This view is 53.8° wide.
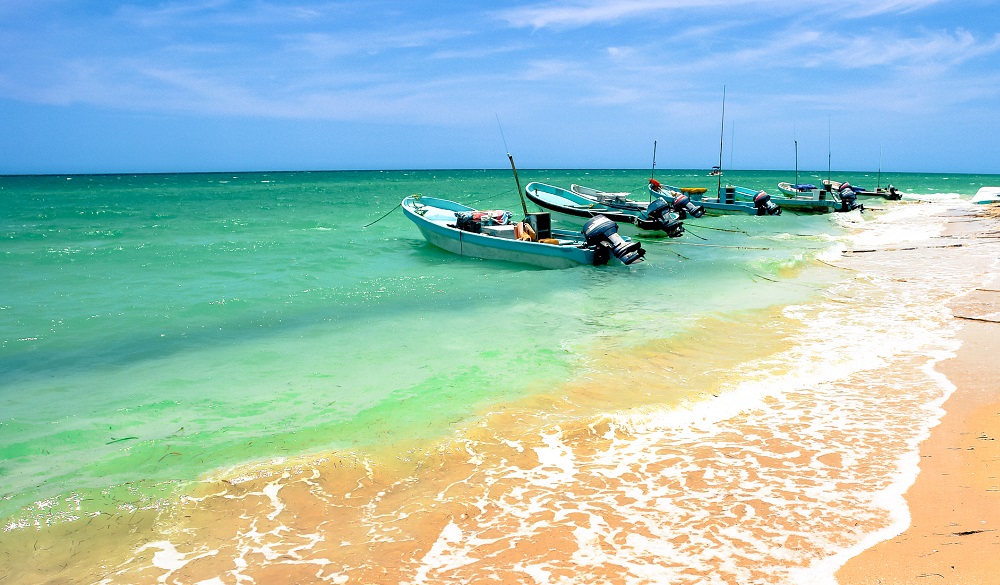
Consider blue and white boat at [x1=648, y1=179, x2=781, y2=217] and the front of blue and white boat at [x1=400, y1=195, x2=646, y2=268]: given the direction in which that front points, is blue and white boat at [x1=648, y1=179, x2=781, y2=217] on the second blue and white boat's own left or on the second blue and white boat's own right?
on the second blue and white boat's own right

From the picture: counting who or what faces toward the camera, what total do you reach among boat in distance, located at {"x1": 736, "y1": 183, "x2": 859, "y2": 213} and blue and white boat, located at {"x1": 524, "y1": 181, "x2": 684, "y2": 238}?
0

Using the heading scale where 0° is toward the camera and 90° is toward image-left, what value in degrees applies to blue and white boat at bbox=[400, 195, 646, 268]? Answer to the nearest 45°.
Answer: approximately 135°

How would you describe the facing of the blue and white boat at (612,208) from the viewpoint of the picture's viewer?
facing away from the viewer and to the left of the viewer

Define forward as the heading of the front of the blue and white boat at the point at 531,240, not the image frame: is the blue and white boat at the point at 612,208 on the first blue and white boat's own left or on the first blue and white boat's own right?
on the first blue and white boat's own right

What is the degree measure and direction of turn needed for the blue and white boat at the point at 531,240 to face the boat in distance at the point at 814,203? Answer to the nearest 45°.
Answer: approximately 90° to its right

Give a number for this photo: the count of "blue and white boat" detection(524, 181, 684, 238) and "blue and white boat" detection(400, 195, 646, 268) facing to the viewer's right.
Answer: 0

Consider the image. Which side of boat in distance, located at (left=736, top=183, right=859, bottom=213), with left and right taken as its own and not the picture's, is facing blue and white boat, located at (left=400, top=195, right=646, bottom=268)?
left

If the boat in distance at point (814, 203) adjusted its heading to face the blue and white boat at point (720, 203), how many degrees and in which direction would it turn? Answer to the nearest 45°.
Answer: approximately 45° to its left

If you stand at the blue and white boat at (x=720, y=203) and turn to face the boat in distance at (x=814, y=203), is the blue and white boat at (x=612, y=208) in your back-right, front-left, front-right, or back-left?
back-right

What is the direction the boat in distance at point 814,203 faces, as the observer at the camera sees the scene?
facing to the left of the viewer

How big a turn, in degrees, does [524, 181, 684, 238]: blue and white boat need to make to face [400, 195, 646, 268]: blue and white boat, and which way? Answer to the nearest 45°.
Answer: approximately 135° to its left

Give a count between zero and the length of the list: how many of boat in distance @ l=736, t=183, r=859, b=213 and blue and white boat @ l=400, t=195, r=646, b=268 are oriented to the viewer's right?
0

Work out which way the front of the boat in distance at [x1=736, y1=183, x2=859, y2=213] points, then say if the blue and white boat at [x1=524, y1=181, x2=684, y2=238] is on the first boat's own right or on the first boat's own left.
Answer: on the first boat's own left
